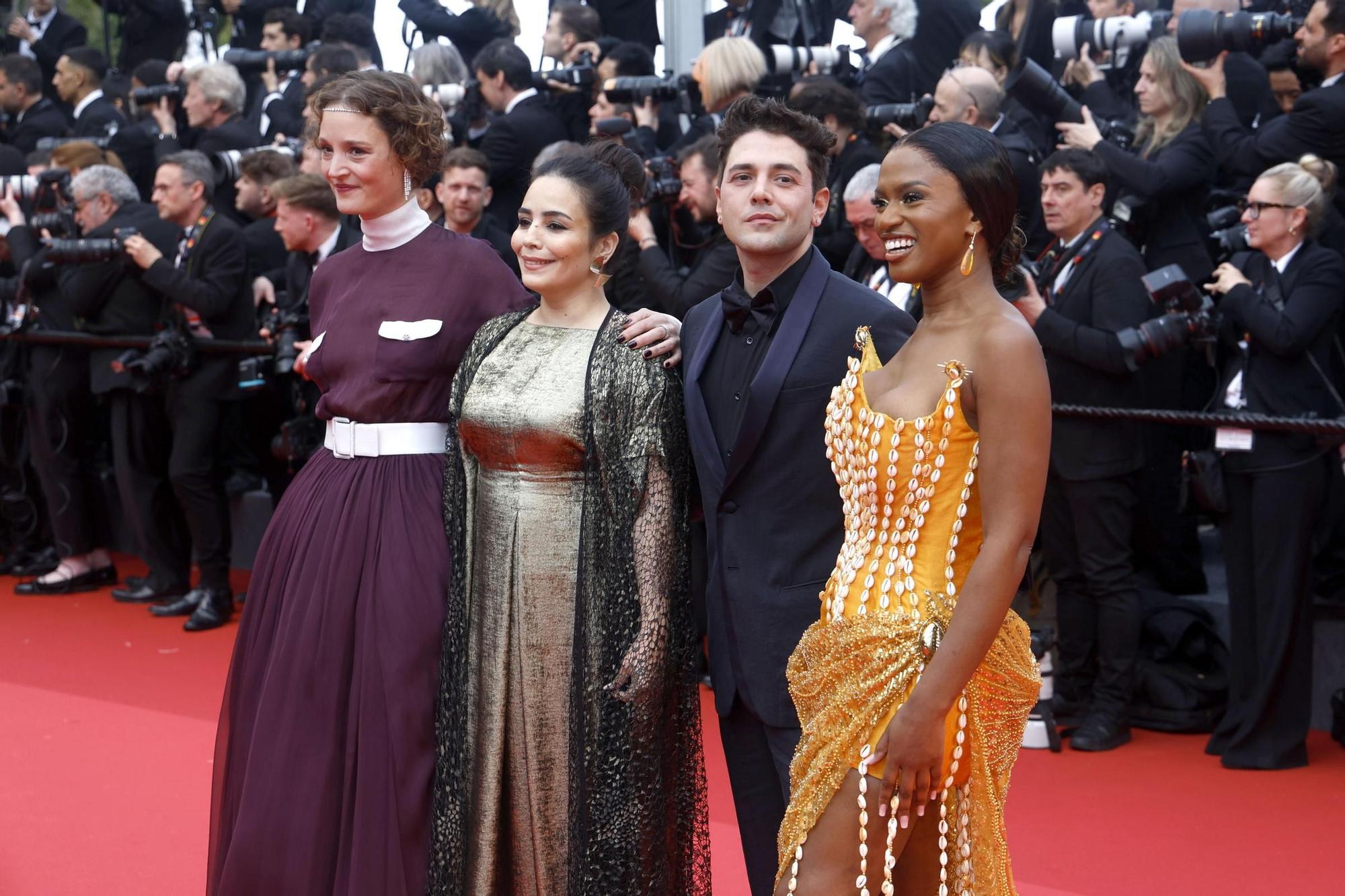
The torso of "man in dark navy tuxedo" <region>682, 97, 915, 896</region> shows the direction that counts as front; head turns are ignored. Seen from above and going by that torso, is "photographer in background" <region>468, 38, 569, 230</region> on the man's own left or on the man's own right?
on the man's own right

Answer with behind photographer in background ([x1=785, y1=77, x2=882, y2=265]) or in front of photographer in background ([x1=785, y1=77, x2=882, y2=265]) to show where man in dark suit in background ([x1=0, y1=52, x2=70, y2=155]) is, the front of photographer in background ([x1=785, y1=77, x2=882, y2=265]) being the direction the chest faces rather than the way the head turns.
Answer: in front

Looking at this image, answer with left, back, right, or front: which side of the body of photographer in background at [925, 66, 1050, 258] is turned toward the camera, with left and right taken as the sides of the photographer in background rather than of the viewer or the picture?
left

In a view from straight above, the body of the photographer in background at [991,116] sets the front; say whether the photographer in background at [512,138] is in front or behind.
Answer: in front

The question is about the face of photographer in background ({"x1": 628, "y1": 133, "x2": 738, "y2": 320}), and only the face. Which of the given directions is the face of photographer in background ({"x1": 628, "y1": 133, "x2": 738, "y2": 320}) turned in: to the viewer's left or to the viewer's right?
to the viewer's left

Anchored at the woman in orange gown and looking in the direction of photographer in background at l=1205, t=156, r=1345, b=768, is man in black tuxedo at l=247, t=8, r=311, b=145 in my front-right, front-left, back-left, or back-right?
front-left

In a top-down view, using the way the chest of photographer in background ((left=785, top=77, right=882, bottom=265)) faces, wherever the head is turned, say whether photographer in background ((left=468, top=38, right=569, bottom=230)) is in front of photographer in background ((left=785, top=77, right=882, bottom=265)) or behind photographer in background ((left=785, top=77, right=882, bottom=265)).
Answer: in front

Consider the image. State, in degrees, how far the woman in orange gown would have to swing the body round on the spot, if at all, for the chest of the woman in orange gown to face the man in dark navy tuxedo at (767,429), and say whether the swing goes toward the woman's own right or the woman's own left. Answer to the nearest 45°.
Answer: approximately 90° to the woman's own right

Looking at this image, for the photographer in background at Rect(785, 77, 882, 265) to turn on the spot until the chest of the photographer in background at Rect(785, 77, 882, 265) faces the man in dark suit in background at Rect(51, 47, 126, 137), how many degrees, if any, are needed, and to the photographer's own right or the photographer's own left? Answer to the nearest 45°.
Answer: approximately 45° to the photographer's own right

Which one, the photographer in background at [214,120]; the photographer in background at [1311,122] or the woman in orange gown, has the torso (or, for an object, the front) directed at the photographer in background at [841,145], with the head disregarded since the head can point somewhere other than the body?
the photographer in background at [1311,122]

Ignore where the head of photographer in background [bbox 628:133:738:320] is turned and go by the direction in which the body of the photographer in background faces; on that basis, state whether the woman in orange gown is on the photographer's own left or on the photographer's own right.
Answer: on the photographer's own left
